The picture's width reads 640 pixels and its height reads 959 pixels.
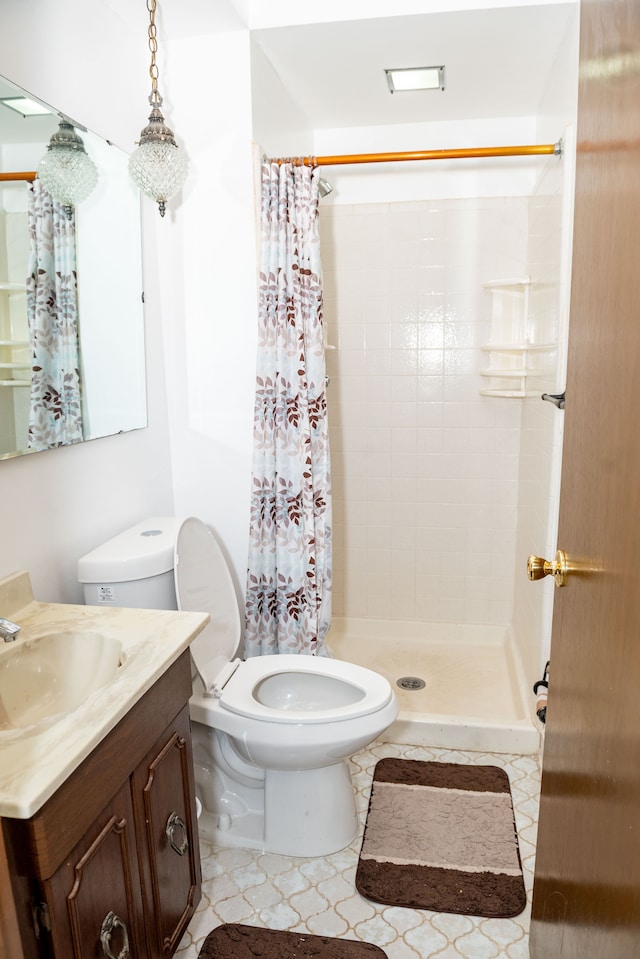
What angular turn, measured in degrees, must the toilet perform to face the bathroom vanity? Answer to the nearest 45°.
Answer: approximately 90° to its right

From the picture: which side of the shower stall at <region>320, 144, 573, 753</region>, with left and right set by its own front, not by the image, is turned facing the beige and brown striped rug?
front

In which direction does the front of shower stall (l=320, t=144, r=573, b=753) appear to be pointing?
toward the camera

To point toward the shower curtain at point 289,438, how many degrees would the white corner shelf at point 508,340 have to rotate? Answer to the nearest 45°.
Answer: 0° — it already faces it

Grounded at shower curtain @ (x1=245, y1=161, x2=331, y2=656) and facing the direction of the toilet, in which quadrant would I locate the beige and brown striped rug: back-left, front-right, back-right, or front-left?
front-left

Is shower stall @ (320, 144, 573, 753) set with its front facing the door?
yes

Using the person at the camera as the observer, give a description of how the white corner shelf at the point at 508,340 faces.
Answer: facing the viewer and to the left of the viewer

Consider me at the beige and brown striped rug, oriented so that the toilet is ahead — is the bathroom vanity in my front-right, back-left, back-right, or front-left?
front-left

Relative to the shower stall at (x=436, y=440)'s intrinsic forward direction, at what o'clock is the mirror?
The mirror is roughly at 1 o'clock from the shower stall.
